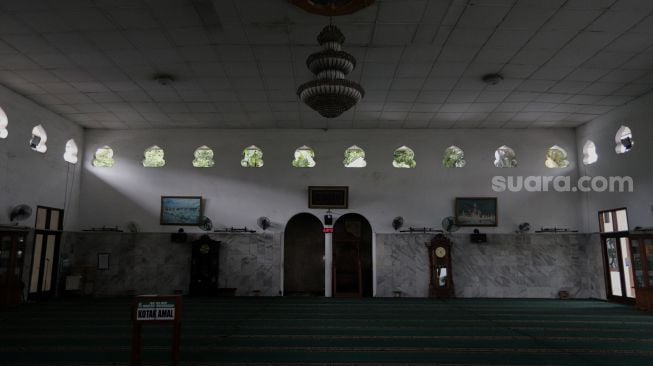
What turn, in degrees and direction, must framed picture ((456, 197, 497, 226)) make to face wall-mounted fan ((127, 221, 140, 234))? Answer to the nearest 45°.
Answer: approximately 90° to its right

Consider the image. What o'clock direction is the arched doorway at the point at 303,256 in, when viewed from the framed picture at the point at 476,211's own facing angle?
The arched doorway is roughly at 3 o'clock from the framed picture.

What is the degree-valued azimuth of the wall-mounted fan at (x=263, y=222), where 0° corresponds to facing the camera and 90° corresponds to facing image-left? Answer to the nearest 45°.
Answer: approximately 0°

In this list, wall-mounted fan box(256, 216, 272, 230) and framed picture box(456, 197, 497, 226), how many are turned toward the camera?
2

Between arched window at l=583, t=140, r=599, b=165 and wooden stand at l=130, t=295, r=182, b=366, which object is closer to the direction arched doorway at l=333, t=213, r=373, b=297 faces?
the wooden stand

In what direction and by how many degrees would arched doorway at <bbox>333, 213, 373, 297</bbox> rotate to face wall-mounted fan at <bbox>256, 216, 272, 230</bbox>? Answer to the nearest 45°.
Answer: approximately 90° to its right

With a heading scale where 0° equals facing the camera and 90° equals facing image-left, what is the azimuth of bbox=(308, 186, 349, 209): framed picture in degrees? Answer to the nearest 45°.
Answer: approximately 0°

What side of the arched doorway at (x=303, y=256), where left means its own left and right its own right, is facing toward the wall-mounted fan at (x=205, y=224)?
right

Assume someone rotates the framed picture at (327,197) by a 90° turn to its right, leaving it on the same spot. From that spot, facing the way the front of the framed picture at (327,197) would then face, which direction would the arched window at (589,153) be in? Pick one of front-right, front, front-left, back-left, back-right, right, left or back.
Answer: back

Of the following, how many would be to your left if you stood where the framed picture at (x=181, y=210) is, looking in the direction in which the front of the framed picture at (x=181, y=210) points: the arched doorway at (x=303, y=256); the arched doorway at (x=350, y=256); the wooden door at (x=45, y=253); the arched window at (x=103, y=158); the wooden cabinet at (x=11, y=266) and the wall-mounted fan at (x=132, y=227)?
2
